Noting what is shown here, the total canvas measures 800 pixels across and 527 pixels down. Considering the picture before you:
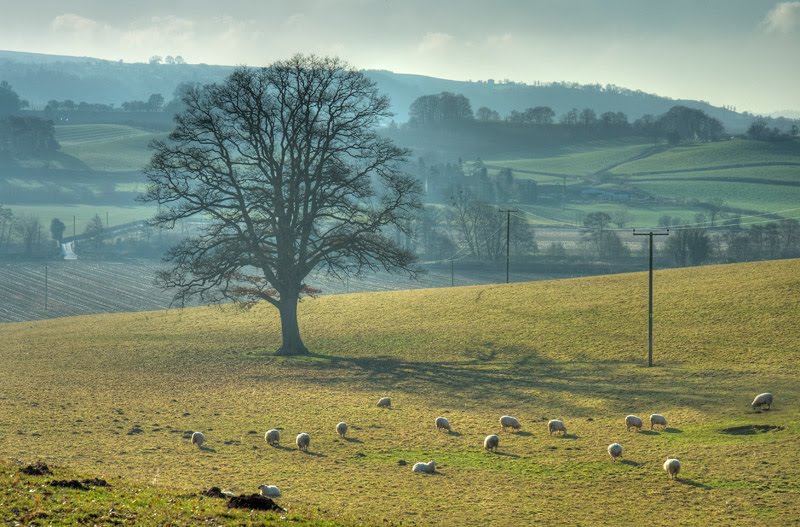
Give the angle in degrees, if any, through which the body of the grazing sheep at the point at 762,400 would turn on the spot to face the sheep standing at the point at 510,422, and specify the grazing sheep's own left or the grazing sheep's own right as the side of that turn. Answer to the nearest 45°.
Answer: approximately 45° to the grazing sheep's own left

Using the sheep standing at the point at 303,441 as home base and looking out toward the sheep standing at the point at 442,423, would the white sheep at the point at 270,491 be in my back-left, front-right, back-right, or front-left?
back-right

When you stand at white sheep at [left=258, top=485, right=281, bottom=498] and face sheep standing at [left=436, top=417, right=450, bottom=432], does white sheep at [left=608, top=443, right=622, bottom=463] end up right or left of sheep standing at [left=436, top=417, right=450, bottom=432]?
right

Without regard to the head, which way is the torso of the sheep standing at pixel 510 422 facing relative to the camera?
to the viewer's right

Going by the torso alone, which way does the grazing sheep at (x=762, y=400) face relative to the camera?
to the viewer's left

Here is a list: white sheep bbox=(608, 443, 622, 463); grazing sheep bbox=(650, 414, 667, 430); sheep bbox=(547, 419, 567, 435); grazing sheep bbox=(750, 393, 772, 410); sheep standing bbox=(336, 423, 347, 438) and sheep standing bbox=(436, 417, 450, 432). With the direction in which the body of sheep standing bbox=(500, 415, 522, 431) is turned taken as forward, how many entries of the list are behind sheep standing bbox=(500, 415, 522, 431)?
2

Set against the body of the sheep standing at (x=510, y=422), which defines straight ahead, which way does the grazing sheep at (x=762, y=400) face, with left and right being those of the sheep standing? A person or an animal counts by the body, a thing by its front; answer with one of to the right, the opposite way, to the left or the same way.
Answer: the opposite way
